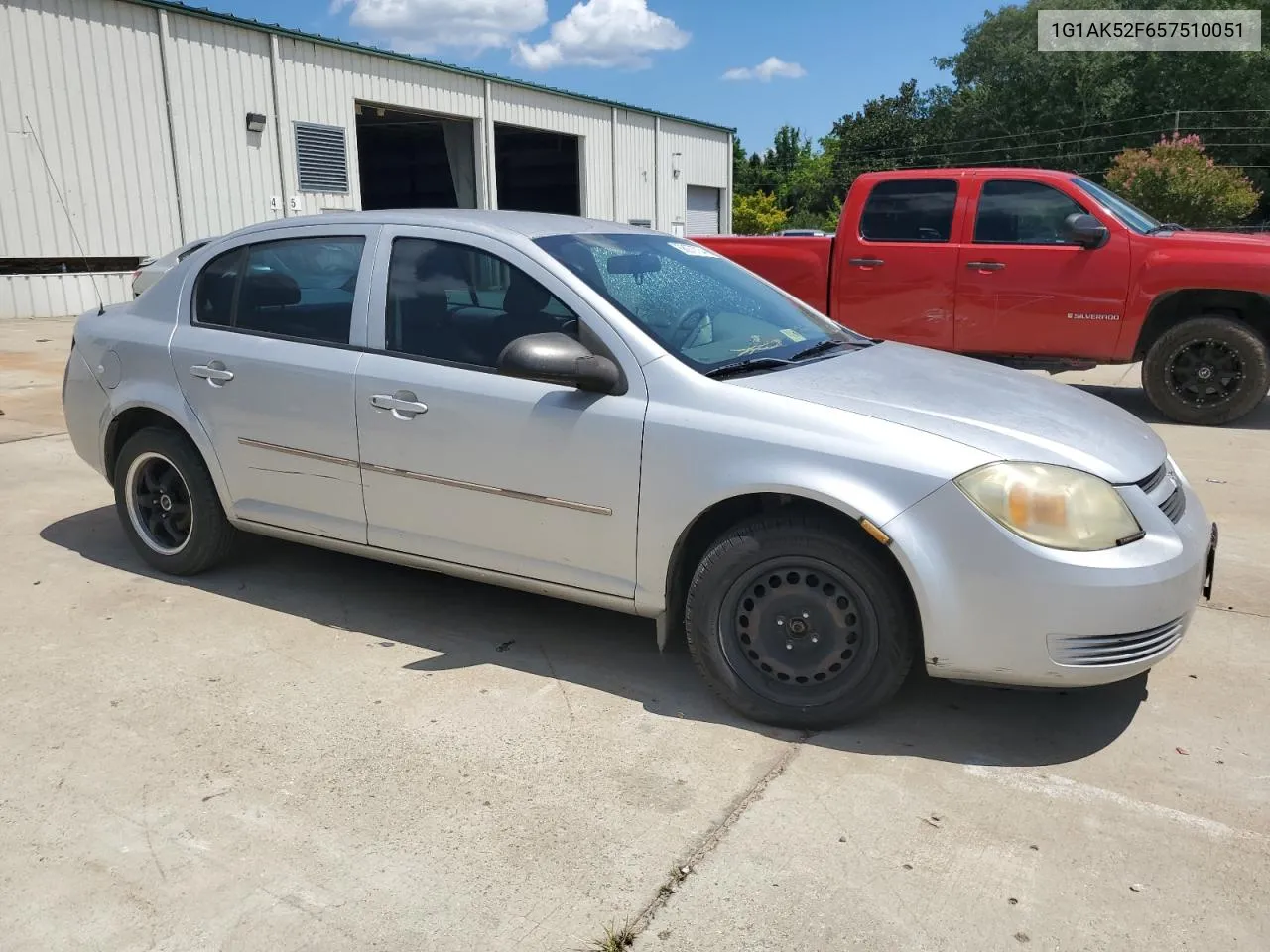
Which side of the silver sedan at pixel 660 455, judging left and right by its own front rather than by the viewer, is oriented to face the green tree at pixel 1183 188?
left

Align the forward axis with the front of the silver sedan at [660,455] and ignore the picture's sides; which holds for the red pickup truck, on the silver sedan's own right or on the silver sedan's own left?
on the silver sedan's own left

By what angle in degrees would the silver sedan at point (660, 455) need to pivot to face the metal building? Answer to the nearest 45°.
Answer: approximately 180°

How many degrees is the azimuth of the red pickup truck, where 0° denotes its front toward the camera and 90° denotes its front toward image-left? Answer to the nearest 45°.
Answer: approximately 270°
